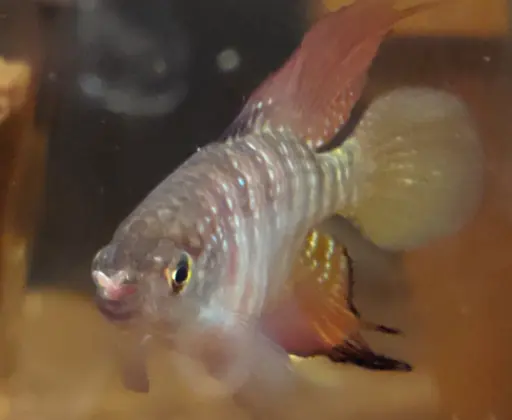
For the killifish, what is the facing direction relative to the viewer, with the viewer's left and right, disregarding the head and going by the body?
facing the viewer and to the left of the viewer
